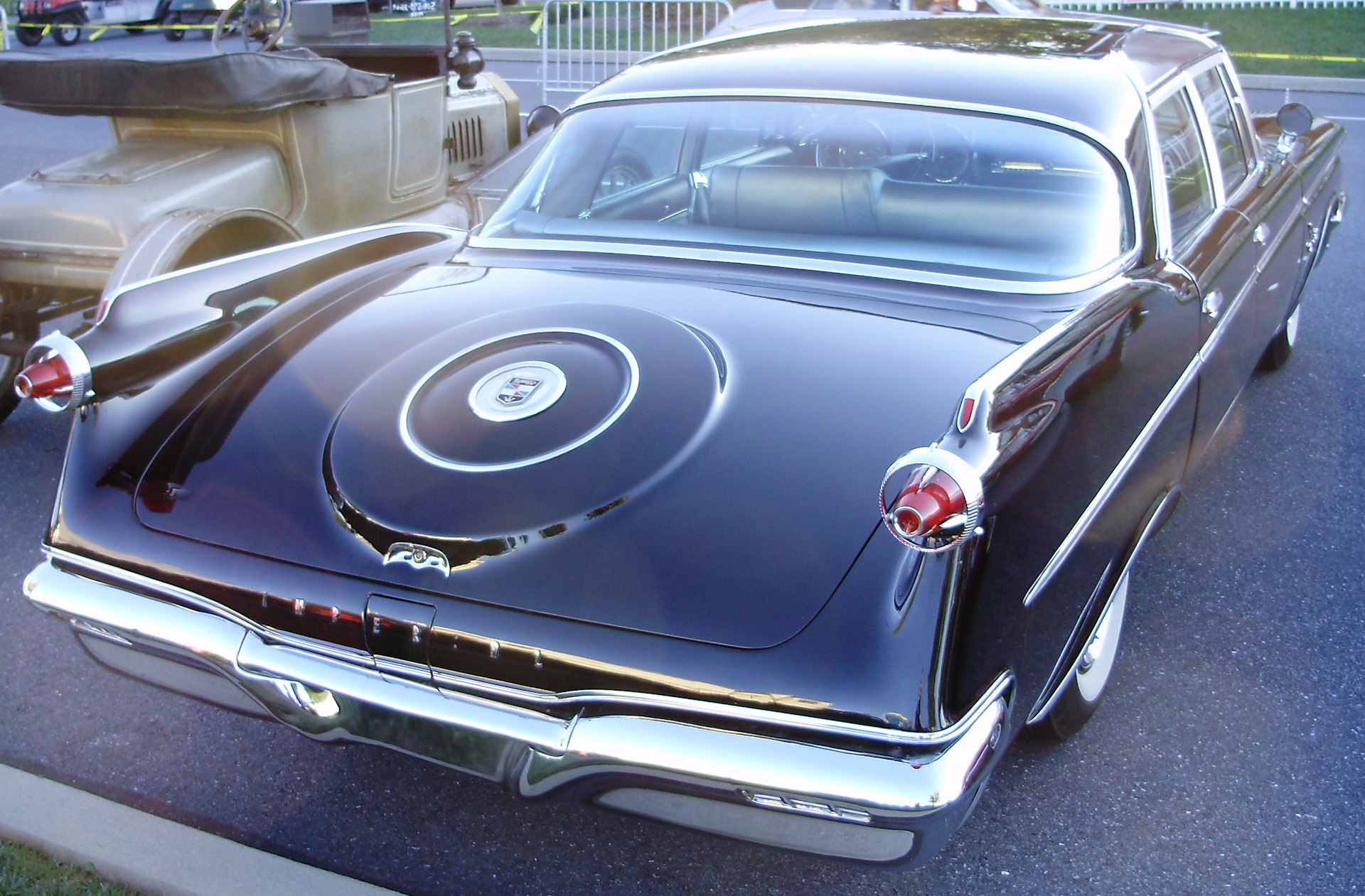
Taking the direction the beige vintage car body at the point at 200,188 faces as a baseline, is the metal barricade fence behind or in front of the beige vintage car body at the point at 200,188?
in front

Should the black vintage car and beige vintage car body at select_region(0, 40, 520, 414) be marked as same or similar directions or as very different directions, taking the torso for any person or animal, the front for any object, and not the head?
same or similar directions

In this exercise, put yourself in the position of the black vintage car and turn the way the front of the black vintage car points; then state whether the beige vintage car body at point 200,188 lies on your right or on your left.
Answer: on your left

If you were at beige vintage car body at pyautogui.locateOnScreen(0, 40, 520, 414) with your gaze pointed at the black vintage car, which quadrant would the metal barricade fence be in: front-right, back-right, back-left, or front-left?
back-left

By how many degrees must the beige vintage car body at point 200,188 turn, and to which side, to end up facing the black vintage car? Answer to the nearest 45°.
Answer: approximately 135° to its right

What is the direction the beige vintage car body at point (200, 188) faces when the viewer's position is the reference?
facing away from the viewer and to the right of the viewer

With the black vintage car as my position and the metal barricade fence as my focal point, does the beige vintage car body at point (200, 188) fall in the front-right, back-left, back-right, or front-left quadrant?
front-left

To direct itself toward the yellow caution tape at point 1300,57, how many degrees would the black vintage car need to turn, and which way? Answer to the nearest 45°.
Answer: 0° — it already faces it

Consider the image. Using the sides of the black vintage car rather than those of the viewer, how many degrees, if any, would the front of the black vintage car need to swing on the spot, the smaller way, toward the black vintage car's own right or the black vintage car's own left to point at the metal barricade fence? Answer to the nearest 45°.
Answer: approximately 45° to the black vintage car's own left

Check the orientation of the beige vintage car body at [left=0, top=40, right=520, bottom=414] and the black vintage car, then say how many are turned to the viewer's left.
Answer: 0

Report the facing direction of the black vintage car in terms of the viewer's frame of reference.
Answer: facing away from the viewer and to the right of the viewer
